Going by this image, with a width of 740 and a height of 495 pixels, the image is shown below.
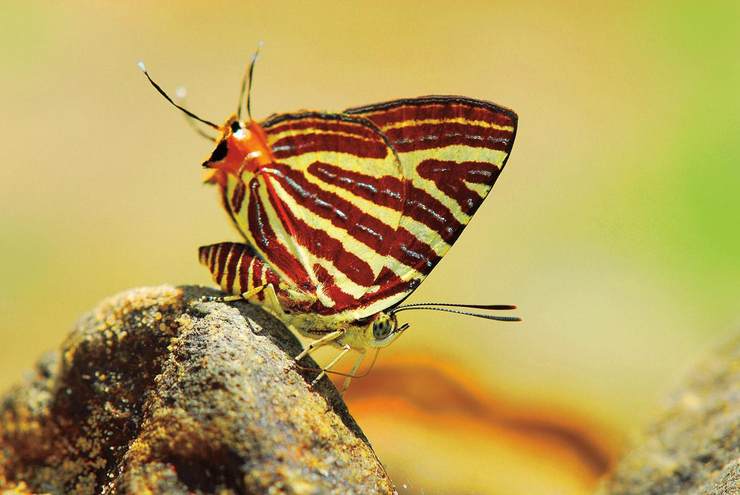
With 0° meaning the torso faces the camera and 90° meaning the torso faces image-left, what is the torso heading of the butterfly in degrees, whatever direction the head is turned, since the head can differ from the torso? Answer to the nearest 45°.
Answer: approximately 270°

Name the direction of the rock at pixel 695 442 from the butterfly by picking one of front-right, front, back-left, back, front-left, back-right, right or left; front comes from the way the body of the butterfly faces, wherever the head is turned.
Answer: front
